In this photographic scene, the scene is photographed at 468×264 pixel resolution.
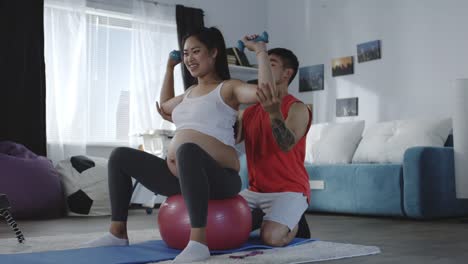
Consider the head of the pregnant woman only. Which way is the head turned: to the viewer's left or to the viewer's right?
to the viewer's left

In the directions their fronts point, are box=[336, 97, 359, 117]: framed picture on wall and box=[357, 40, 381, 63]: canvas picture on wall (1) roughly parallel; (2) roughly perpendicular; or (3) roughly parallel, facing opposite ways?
roughly parallel

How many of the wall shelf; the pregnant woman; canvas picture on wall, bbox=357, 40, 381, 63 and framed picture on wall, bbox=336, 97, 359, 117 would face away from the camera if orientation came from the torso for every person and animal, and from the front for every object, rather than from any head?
0

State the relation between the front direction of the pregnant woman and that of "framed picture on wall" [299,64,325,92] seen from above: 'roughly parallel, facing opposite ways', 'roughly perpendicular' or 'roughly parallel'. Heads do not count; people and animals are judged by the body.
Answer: roughly parallel

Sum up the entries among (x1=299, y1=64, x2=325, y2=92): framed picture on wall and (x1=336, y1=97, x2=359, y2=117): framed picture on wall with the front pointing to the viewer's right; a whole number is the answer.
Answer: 0

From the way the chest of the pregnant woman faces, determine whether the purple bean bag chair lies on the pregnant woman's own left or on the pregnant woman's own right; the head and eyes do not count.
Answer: on the pregnant woman's own right

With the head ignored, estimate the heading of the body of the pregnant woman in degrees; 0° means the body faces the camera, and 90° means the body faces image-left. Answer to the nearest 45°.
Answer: approximately 45°

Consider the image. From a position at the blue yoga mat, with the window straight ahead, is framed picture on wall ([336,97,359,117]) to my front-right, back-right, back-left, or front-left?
front-right

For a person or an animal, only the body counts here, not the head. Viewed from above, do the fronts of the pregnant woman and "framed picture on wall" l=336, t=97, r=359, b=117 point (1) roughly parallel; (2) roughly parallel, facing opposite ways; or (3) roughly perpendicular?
roughly parallel

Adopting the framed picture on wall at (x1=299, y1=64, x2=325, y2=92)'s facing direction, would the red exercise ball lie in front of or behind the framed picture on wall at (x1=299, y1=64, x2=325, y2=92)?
in front

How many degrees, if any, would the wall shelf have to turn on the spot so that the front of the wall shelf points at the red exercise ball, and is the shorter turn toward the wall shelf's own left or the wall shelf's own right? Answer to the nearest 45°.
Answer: approximately 45° to the wall shelf's own right

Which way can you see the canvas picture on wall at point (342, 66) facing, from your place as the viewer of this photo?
facing the viewer and to the left of the viewer

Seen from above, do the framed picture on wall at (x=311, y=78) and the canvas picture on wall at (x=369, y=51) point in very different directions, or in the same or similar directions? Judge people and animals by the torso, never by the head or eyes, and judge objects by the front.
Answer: same or similar directions

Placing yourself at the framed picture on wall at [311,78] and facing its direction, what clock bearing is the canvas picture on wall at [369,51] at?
the canvas picture on wall at [369,51] is roughly at 9 o'clock from the framed picture on wall at [311,78].

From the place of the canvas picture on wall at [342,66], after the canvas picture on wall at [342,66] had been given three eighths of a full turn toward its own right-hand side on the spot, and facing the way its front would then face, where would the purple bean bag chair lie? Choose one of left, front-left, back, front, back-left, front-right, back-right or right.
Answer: back-left
